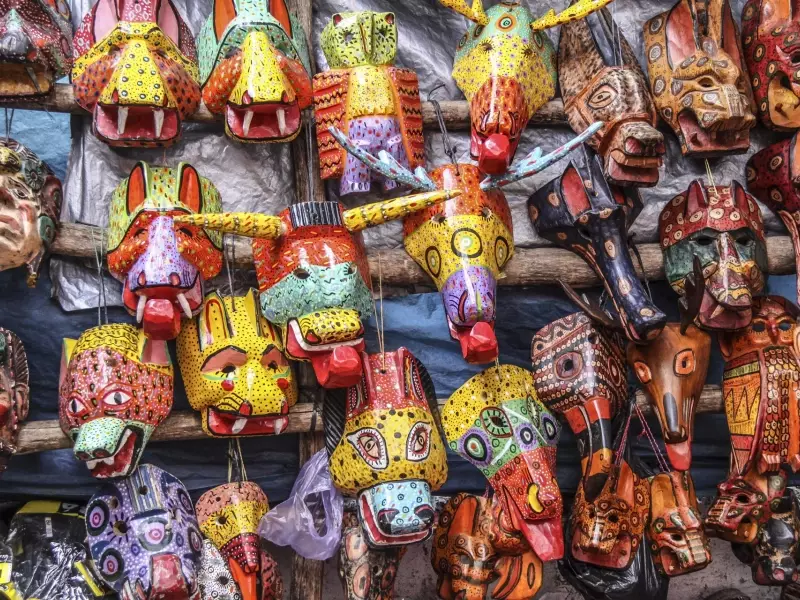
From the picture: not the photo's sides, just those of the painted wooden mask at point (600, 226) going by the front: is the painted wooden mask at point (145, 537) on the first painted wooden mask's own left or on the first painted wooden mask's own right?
on the first painted wooden mask's own right

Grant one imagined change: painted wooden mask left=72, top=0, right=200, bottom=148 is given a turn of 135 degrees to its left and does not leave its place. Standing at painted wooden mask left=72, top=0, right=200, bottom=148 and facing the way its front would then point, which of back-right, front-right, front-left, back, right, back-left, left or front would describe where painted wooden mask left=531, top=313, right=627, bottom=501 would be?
front-right

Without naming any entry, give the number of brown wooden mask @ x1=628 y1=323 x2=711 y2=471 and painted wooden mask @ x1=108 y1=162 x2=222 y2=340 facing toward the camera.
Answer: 2

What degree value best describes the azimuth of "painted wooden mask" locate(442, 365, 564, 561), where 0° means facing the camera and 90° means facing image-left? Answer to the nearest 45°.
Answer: approximately 315°

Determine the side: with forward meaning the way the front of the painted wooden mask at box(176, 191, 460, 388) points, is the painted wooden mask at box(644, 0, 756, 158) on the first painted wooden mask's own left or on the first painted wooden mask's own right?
on the first painted wooden mask's own left

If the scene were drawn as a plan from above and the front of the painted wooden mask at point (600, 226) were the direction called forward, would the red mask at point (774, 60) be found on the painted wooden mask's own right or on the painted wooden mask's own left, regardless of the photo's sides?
on the painted wooden mask's own left

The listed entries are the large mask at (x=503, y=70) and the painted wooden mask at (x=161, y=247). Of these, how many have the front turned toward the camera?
2
